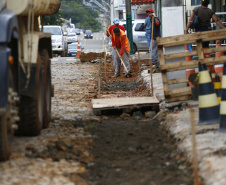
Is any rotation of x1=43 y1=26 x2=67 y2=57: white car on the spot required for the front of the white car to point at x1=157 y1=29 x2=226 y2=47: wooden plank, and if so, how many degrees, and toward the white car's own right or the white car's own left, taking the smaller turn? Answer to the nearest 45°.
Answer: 0° — it already faces it

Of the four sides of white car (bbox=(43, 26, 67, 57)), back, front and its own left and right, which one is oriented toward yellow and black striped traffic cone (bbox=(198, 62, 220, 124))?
front

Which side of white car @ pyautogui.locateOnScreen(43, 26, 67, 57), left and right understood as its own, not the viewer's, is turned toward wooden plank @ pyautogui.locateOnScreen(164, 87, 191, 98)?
front

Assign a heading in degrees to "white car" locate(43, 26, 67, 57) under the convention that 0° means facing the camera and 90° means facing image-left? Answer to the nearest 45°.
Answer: approximately 0°

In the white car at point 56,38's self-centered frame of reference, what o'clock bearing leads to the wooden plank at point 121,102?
The wooden plank is roughly at 12 o'clock from the white car.
